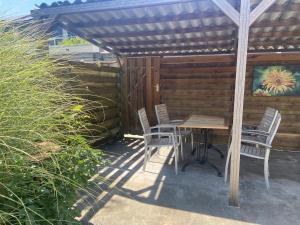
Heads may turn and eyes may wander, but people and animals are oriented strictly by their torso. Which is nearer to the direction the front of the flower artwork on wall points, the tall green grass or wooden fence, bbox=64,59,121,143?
the tall green grass

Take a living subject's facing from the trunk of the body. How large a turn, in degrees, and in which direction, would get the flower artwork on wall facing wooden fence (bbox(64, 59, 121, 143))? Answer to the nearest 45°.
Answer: approximately 45° to its right

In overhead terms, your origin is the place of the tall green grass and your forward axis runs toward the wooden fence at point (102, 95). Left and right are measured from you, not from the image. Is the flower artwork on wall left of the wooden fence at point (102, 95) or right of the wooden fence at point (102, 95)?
right

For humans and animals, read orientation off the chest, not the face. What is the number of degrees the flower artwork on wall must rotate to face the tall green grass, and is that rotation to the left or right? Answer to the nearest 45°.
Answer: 0° — it already faces it

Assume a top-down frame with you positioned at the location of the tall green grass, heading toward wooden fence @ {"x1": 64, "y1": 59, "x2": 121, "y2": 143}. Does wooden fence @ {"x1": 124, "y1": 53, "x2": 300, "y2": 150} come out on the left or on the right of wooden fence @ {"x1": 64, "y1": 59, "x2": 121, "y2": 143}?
right
